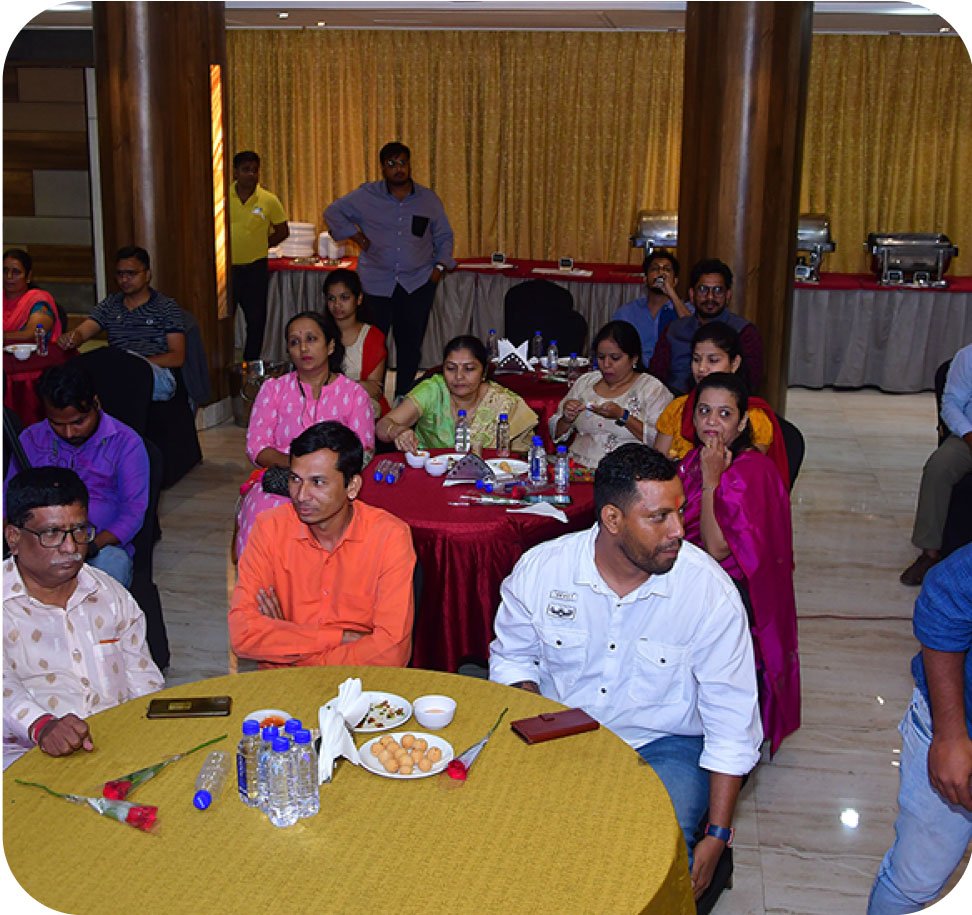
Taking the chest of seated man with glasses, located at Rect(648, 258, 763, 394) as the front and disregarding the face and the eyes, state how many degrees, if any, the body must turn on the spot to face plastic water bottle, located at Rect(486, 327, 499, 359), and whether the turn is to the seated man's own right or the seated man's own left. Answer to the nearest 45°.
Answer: approximately 135° to the seated man's own right

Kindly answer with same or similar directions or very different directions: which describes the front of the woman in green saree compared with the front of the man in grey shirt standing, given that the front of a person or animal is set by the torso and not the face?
same or similar directions

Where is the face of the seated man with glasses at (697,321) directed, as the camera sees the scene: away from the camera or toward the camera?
toward the camera

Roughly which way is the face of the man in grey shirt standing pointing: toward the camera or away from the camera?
toward the camera

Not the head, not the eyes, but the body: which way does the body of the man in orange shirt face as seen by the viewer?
toward the camera

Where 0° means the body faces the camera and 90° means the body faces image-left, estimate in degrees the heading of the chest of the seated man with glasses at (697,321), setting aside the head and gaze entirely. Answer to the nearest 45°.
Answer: approximately 0°

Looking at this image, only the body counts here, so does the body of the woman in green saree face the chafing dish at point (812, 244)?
no

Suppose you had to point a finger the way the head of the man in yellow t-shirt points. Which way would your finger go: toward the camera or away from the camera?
toward the camera

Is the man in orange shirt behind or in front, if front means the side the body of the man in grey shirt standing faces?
in front

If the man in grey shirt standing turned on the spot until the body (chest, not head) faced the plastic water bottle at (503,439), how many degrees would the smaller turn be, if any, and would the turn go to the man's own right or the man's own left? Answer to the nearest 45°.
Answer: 0° — they already face it

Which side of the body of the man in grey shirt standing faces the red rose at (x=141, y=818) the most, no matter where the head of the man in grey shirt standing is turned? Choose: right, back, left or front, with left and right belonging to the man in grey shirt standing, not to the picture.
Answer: front

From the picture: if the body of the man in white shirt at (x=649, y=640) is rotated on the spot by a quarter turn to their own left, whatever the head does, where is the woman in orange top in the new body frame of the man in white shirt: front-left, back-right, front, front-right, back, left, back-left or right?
left

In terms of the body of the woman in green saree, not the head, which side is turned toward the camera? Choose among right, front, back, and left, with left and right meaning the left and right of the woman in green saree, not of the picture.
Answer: front

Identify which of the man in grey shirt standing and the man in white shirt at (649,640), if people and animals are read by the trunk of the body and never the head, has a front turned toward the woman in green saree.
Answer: the man in grey shirt standing

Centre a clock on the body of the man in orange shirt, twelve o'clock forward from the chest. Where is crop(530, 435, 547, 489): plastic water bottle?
The plastic water bottle is roughly at 7 o'clock from the man in orange shirt.

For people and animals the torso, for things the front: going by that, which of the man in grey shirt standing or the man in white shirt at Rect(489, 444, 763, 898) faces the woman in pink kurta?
the man in grey shirt standing

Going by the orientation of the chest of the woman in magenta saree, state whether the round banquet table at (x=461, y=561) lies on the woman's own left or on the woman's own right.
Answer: on the woman's own right

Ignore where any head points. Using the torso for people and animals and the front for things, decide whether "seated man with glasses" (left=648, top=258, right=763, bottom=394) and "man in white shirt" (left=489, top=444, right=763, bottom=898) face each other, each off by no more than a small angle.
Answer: no

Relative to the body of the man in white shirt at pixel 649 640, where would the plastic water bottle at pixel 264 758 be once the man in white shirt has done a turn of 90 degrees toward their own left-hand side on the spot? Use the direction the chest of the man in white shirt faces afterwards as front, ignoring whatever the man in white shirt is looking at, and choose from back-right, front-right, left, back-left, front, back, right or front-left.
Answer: back-right

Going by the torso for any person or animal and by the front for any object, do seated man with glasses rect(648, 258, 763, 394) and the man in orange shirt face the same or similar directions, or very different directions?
same or similar directions
